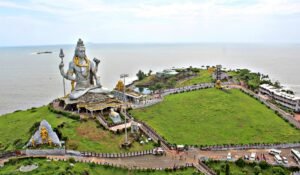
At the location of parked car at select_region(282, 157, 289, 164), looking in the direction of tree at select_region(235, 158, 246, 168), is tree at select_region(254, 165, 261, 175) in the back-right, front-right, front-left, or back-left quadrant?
front-left

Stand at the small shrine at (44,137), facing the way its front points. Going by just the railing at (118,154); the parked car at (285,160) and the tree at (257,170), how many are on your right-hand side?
0

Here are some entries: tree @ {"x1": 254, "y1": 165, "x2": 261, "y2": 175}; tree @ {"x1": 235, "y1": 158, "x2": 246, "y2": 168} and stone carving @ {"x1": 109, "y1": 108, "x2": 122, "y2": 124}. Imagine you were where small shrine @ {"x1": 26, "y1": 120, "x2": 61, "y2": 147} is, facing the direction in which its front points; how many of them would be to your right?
0

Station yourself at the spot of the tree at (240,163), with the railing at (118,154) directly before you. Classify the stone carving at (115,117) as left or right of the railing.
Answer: right

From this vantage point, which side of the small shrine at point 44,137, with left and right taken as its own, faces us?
front

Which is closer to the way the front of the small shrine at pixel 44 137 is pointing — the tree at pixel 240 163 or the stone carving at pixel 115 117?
the tree

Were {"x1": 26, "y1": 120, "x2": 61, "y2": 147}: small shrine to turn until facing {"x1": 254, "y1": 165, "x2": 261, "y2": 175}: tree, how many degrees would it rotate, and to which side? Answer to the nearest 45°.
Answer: approximately 45° to its left

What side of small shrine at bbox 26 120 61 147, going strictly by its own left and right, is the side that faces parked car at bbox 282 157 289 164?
left

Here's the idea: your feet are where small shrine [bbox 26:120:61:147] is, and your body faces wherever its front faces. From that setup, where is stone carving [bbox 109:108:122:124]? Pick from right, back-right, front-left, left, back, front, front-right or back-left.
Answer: back-left

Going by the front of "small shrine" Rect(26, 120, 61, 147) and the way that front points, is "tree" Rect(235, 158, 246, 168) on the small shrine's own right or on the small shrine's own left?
on the small shrine's own left

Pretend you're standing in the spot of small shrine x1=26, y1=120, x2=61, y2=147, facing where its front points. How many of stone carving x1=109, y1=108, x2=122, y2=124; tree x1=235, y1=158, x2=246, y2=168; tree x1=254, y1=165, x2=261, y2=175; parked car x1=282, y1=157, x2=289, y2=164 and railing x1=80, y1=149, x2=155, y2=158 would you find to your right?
0

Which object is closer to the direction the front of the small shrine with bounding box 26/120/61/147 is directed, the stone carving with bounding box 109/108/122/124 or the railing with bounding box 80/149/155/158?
the railing

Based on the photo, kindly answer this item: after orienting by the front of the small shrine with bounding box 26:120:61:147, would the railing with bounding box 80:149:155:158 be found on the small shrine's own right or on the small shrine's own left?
on the small shrine's own left
